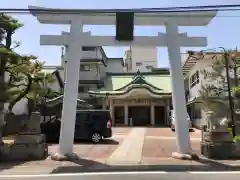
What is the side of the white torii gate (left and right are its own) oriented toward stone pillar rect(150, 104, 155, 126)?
back

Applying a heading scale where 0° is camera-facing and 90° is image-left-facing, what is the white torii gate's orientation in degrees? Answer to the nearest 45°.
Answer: approximately 0°

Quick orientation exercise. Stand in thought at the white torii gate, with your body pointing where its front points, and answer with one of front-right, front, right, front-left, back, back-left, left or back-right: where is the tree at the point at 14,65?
back-right

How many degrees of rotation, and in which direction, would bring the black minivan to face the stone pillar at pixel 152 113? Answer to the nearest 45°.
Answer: approximately 135° to its right

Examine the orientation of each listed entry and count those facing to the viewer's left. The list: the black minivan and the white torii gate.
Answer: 1

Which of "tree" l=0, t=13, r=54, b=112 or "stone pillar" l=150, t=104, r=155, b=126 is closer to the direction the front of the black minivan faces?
the tree

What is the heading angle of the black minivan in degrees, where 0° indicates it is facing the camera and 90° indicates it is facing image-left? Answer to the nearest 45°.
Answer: approximately 90°

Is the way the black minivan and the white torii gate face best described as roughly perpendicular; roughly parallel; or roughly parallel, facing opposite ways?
roughly perpendicular

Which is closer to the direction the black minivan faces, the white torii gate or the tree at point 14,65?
the tree
